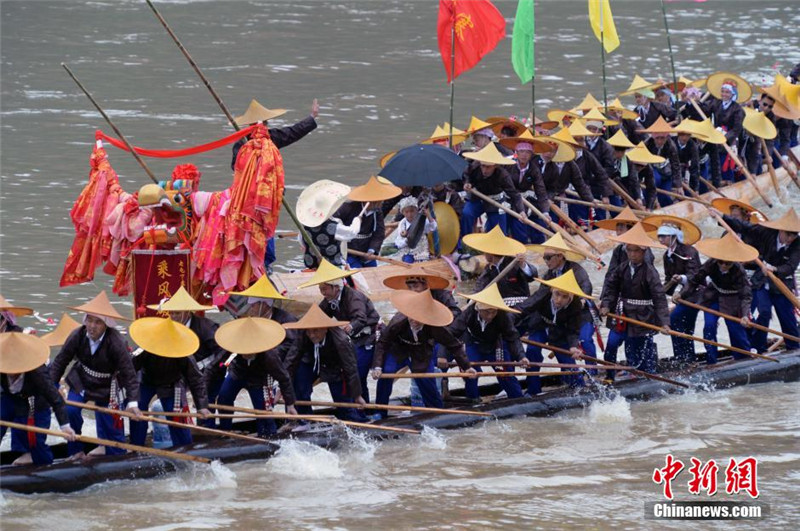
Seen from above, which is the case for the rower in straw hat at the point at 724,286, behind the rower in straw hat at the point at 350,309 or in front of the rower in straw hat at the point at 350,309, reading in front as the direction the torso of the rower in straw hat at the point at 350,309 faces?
behind

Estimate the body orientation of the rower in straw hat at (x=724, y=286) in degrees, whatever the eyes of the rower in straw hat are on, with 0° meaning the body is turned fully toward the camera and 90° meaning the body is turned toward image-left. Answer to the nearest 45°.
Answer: approximately 0°

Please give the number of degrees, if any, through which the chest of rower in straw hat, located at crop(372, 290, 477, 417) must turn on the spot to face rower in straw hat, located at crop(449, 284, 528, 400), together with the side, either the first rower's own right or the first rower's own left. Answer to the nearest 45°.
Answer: approximately 135° to the first rower's own left

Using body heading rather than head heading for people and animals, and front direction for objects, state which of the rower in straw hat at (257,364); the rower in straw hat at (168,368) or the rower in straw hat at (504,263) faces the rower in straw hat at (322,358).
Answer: the rower in straw hat at (504,263)

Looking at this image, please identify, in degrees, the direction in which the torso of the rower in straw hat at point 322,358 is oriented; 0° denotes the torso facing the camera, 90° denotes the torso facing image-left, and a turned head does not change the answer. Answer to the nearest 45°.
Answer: approximately 0°

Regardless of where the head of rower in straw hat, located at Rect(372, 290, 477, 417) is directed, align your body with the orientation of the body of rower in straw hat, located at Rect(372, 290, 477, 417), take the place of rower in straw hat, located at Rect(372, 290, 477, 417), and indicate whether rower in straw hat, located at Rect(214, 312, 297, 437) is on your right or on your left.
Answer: on your right

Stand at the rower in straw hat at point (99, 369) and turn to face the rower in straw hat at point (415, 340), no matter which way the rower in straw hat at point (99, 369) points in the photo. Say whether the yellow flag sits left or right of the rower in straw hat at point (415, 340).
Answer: left

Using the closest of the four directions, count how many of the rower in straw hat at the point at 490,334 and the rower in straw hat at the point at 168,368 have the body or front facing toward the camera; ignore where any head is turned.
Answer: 2

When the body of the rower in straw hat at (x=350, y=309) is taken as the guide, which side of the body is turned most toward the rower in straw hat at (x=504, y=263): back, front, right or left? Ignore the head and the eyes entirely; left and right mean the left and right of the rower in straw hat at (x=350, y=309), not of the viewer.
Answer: back
